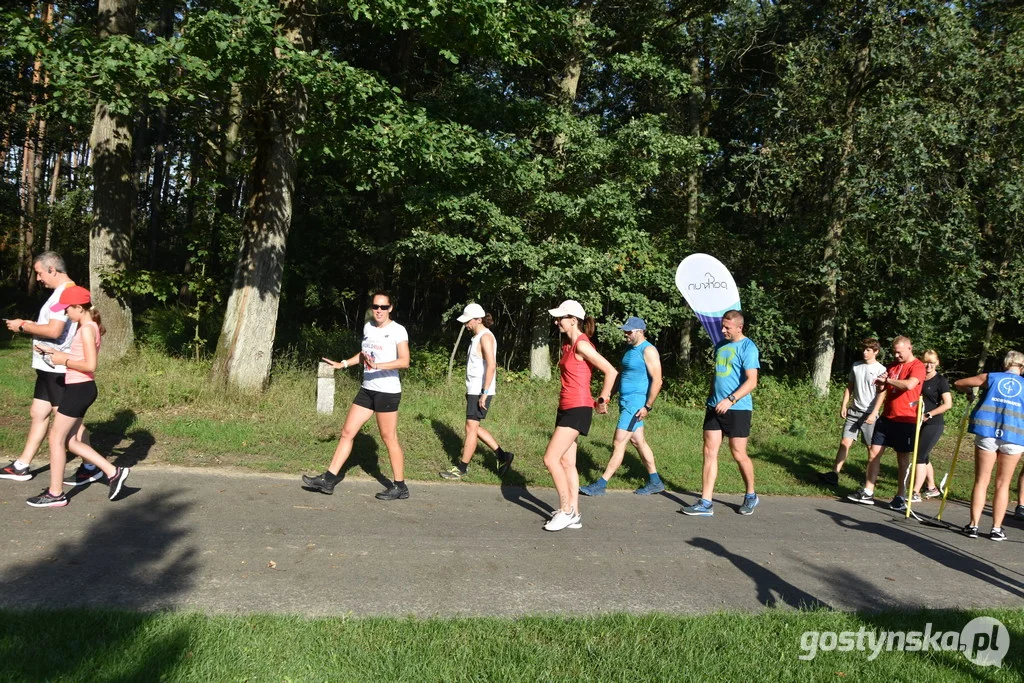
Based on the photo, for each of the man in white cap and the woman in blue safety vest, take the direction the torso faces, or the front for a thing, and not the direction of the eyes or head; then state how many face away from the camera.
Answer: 1

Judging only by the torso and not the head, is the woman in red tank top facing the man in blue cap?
no

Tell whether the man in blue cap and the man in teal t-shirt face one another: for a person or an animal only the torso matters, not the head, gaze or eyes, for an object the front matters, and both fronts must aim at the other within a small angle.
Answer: no

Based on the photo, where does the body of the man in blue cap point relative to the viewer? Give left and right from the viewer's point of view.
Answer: facing to the left of the viewer

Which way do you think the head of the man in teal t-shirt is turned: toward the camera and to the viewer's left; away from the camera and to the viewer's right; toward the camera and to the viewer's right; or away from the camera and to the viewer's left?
toward the camera and to the viewer's left

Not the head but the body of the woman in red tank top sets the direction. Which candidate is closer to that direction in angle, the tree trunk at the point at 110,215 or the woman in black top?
the tree trunk

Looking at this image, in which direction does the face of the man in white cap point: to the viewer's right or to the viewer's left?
to the viewer's left

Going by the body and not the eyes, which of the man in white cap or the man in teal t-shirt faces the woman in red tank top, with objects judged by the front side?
the man in teal t-shirt

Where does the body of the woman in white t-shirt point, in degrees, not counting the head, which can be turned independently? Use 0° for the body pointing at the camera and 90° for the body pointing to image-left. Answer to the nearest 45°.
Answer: approximately 45°

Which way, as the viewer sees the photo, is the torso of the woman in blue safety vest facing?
away from the camera

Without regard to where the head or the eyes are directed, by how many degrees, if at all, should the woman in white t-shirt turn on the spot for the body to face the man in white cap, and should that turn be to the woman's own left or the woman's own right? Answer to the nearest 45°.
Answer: approximately 180°

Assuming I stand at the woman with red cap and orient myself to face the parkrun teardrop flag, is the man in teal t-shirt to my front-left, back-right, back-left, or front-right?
front-right

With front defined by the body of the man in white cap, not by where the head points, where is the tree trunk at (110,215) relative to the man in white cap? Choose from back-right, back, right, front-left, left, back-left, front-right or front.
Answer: front-right

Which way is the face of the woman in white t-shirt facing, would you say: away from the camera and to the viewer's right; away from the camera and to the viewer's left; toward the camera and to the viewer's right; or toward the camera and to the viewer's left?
toward the camera and to the viewer's left

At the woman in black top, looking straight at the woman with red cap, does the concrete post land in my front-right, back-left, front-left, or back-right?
front-right

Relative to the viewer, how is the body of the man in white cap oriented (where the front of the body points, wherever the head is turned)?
to the viewer's left

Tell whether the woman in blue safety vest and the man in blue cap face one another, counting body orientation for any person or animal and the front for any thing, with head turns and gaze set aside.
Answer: no

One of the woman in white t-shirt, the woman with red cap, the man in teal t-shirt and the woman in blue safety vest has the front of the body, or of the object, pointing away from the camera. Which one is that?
the woman in blue safety vest
